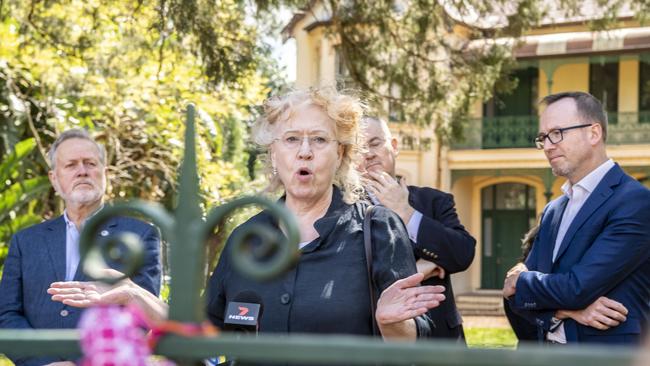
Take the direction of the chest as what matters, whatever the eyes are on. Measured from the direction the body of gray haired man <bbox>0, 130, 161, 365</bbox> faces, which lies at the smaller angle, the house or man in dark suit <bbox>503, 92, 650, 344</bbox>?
the man in dark suit

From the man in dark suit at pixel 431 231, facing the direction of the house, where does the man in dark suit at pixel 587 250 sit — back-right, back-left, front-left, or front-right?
back-right

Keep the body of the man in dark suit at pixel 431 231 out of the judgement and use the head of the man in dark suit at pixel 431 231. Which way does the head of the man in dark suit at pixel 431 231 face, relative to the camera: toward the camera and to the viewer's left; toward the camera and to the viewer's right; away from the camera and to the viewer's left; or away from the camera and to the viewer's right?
toward the camera and to the viewer's left

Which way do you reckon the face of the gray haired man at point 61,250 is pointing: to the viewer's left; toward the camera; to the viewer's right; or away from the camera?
toward the camera

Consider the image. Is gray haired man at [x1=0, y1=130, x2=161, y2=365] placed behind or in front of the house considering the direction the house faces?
in front

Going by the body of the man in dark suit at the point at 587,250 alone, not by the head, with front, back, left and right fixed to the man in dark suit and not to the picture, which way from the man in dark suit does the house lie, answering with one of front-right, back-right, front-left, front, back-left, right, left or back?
back-right

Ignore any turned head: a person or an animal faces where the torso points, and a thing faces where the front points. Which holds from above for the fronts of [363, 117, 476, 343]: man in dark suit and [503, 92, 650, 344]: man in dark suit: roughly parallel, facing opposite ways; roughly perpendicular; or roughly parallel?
roughly parallel

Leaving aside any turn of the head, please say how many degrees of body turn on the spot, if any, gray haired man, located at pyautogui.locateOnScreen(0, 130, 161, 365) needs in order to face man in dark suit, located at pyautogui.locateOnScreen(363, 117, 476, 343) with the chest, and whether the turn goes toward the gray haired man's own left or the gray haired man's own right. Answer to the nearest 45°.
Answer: approximately 90° to the gray haired man's own left

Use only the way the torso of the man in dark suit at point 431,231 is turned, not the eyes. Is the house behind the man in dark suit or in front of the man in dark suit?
behind

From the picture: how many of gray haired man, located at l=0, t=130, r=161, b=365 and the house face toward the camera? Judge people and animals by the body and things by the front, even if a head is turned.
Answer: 2

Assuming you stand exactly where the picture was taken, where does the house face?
facing the viewer

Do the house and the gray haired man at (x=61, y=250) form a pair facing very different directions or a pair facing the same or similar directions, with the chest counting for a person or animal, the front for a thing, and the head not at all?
same or similar directions

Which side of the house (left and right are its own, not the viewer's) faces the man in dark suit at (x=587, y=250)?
front

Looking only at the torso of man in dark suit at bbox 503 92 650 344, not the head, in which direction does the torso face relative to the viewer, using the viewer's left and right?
facing the viewer and to the left of the viewer

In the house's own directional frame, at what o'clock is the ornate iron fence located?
The ornate iron fence is roughly at 12 o'clock from the house.

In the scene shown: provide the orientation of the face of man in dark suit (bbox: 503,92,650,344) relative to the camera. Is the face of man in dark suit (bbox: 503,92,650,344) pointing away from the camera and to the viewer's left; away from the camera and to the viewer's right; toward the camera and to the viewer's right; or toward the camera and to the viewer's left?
toward the camera and to the viewer's left
